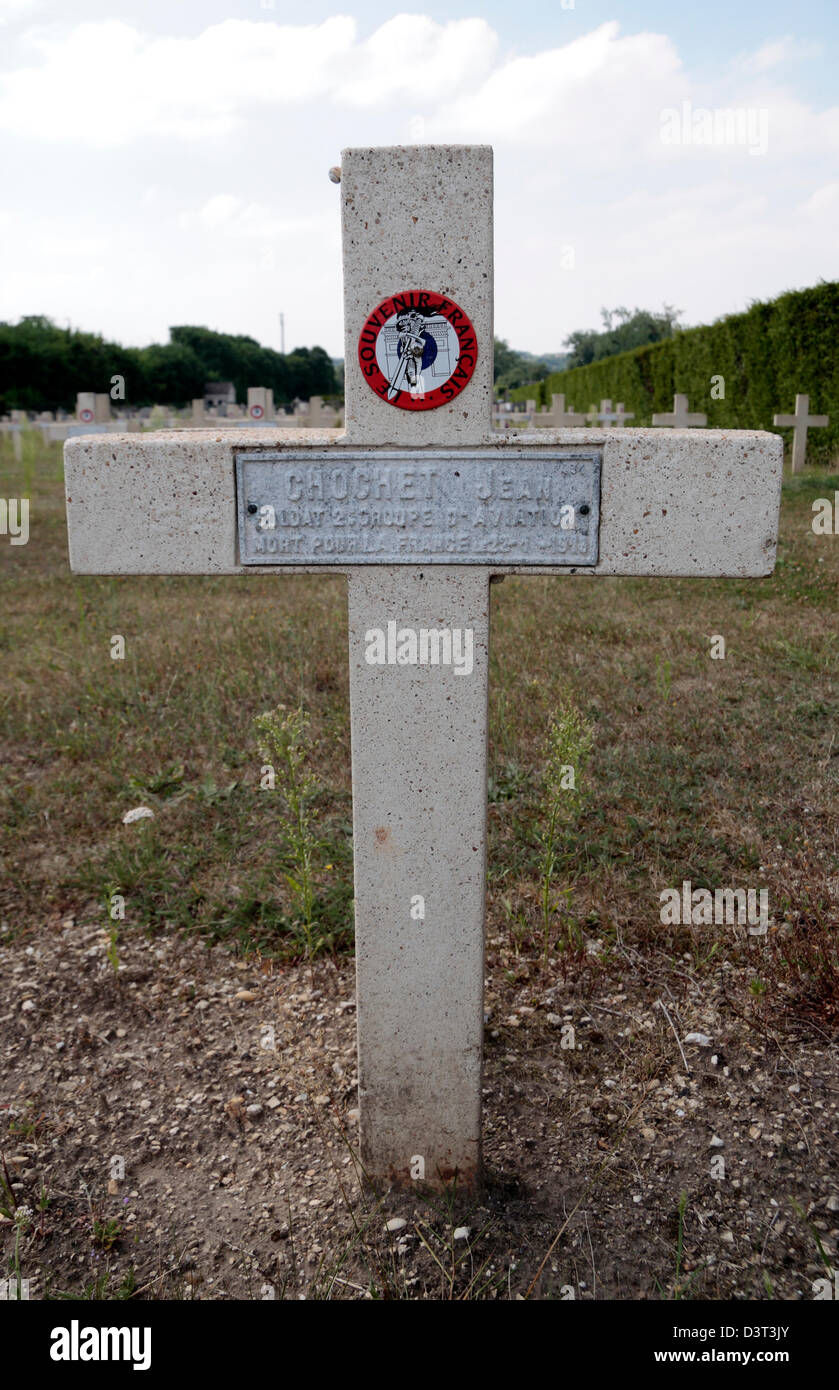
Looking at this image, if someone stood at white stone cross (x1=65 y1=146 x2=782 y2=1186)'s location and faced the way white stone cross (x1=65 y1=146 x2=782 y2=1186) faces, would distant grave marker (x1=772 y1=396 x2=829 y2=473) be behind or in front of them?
behind

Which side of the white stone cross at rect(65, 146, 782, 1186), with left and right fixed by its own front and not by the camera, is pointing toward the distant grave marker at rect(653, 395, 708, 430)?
back

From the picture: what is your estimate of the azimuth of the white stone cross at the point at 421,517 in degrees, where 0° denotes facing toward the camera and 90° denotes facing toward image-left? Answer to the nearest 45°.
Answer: approximately 0°

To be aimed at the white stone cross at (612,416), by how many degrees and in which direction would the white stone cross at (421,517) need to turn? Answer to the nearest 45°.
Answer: approximately 180°
